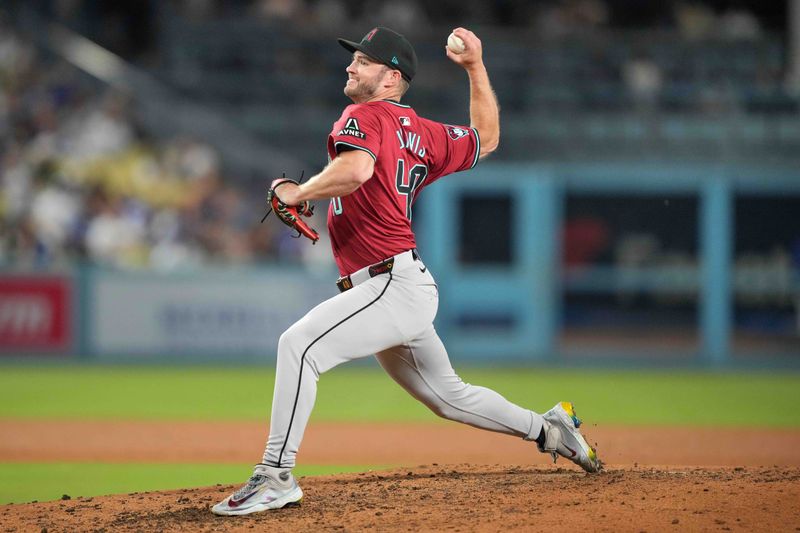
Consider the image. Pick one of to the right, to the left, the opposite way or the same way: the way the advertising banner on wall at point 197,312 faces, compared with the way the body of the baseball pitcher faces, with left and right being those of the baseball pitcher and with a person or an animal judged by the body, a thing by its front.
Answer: to the left

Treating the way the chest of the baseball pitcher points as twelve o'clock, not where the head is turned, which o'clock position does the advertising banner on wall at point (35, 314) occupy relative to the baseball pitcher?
The advertising banner on wall is roughly at 2 o'clock from the baseball pitcher.

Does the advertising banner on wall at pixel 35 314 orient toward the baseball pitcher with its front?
yes

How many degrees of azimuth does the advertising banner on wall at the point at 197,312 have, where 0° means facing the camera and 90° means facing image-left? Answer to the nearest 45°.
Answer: approximately 0°

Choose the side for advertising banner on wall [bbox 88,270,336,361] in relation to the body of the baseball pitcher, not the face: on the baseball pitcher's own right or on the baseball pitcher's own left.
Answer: on the baseball pitcher's own right

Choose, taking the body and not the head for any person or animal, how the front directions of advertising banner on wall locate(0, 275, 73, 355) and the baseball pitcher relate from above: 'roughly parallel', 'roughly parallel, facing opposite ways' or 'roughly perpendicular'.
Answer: roughly perpendicular

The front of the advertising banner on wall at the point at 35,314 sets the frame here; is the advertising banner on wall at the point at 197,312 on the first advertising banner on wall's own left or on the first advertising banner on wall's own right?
on the first advertising banner on wall's own left

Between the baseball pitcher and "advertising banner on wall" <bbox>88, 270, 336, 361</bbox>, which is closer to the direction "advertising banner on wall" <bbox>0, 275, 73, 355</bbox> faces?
the baseball pitcher

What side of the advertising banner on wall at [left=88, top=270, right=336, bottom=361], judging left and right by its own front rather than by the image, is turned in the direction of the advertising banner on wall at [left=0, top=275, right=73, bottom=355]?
right

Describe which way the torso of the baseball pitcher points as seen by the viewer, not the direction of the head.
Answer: to the viewer's left

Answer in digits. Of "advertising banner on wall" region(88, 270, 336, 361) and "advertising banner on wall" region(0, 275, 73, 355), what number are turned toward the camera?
2

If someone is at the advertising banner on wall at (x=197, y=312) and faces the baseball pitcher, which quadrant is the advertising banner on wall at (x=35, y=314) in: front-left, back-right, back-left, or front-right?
back-right
